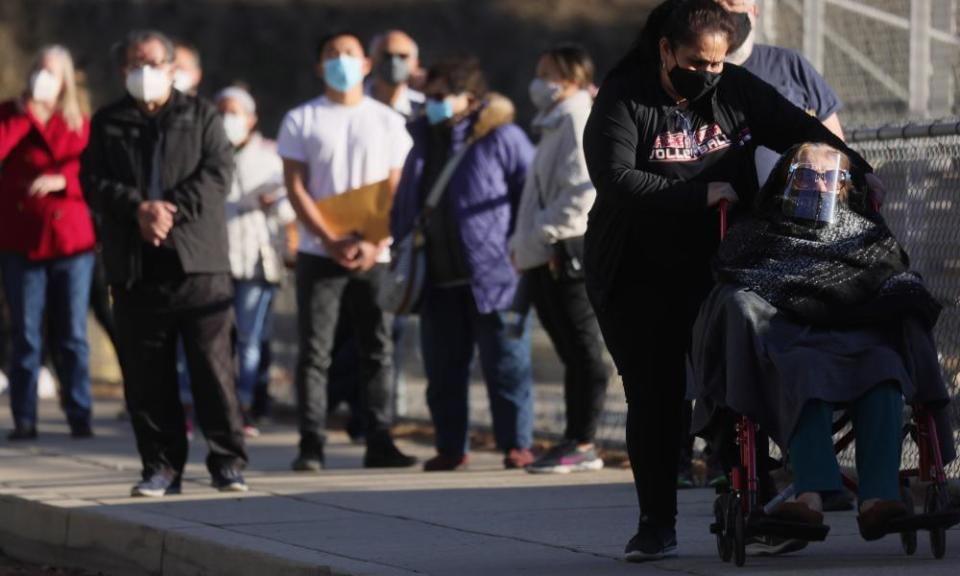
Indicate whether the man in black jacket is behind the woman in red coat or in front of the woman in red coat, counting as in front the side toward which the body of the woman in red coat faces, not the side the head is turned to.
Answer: in front

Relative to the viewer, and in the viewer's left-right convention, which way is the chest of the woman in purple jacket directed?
facing the viewer and to the left of the viewer

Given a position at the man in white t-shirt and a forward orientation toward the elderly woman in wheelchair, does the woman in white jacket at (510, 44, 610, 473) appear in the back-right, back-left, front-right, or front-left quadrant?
front-left

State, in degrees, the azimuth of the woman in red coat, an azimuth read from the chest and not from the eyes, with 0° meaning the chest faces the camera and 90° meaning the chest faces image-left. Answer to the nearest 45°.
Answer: approximately 0°

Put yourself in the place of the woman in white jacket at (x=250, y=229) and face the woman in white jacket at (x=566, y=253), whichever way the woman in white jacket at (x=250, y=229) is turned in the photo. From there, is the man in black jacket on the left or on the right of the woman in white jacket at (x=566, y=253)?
right

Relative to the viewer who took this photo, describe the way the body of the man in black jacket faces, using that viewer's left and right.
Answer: facing the viewer

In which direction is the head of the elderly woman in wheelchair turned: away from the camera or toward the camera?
toward the camera

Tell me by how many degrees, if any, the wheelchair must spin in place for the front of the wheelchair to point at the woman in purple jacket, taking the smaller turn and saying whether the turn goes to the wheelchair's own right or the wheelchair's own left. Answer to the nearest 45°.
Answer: approximately 135° to the wheelchair's own right

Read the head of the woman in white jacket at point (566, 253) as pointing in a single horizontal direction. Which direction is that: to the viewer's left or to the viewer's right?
to the viewer's left

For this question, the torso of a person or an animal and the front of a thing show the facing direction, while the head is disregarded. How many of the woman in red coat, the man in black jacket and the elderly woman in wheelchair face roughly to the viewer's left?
0

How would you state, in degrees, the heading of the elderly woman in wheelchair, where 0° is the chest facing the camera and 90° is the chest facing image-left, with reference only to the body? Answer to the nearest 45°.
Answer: approximately 0°

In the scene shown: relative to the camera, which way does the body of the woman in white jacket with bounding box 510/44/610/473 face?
to the viewer's left

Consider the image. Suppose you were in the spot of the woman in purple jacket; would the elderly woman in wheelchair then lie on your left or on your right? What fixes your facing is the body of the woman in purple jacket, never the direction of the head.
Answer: on your left
